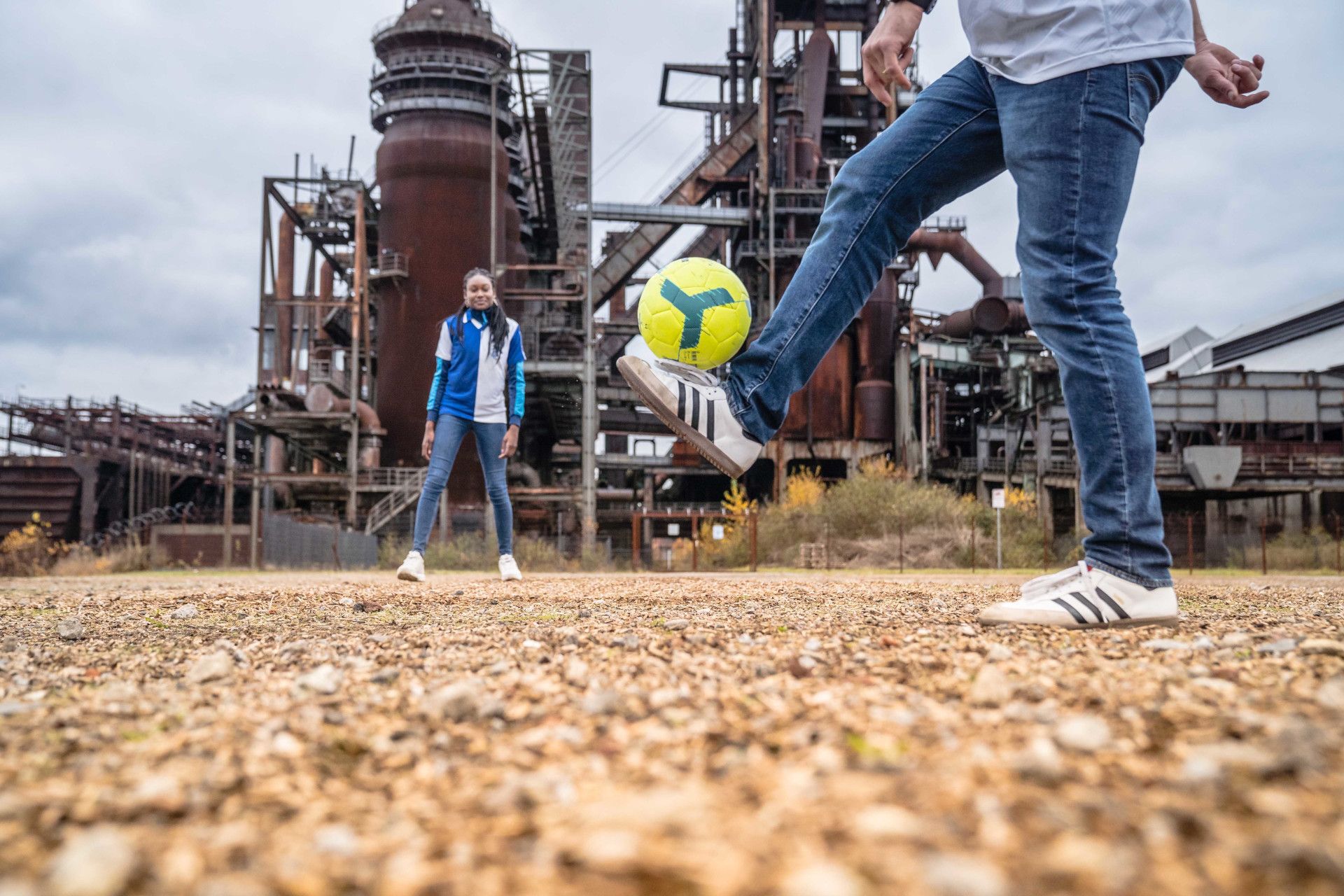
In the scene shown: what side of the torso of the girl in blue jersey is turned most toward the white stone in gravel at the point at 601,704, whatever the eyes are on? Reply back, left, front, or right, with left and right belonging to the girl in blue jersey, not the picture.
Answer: front

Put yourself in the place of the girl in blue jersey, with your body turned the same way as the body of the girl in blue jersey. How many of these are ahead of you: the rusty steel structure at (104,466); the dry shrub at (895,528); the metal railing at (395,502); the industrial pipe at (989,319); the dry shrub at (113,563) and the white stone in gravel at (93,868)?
1

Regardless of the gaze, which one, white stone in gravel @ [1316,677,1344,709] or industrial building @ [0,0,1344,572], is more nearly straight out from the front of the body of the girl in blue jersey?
the white stone in gravel

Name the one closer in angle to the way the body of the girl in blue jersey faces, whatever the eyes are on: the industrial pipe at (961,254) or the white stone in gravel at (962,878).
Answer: the white stone in gravel

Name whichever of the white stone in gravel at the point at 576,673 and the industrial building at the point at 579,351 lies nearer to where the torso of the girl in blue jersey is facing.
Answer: the white stone in gravel

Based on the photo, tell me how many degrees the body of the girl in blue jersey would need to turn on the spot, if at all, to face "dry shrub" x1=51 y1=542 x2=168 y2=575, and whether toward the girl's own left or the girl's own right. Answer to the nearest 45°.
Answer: approximately 135° to the girl's own right

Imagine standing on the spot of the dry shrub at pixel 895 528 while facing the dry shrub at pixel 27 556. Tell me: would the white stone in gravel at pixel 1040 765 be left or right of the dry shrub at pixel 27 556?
left

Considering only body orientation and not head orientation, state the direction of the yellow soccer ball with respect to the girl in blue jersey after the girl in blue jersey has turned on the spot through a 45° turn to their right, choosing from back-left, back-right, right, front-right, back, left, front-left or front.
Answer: front-left

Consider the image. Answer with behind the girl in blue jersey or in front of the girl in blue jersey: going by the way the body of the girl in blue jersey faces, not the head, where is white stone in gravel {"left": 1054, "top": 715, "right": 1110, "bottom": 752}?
in front

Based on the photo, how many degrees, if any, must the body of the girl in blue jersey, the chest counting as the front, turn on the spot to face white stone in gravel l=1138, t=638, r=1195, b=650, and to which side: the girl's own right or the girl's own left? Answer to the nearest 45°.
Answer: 0° — they already face it

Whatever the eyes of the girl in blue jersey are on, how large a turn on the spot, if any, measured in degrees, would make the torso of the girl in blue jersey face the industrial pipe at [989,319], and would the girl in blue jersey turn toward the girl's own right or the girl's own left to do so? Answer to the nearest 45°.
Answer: approximately 135° to the girl's own left

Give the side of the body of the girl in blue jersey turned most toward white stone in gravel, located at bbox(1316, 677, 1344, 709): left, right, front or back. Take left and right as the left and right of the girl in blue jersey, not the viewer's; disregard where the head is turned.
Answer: front

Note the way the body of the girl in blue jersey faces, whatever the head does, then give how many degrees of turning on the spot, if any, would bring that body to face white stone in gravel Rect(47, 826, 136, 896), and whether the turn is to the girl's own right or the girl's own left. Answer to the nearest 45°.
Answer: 0° — they already face it

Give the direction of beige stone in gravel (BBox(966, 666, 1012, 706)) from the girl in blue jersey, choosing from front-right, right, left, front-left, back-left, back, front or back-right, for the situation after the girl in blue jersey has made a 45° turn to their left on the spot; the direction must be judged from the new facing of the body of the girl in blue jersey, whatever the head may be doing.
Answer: front-right

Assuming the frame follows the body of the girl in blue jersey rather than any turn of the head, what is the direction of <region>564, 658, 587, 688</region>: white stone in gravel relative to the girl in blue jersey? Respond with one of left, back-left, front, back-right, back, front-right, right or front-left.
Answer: front

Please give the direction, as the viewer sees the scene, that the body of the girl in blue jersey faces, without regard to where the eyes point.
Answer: toward the camera

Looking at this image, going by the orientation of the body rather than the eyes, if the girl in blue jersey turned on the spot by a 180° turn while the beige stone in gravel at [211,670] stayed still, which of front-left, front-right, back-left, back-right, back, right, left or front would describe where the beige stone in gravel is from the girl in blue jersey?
back

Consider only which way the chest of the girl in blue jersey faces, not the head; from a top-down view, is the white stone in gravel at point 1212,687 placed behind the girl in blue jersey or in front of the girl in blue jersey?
in front

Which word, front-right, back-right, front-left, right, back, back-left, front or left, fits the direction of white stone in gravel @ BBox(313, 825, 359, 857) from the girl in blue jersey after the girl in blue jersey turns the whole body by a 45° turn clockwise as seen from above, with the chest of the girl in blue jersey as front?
front-left

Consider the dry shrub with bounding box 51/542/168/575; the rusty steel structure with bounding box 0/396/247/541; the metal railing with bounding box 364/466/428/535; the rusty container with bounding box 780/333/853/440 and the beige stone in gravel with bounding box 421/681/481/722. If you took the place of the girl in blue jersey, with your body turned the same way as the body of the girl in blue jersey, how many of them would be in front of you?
1

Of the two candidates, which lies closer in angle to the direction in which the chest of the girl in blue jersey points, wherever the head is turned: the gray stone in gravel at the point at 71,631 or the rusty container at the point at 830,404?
the gray stone in gravel
